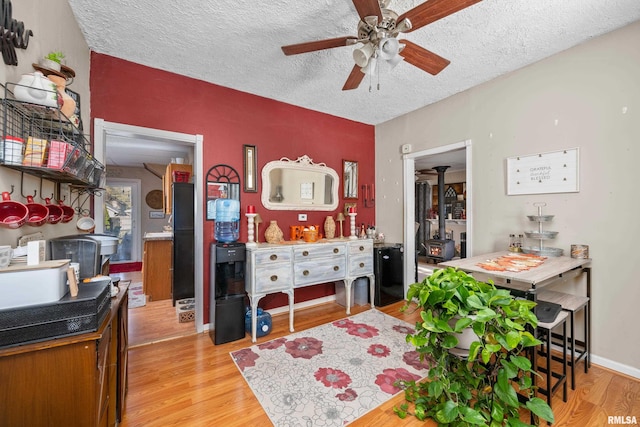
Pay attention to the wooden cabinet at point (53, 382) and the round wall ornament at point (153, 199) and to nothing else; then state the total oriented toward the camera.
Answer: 1

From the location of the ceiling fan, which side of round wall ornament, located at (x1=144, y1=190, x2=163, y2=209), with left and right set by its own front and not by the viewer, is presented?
front

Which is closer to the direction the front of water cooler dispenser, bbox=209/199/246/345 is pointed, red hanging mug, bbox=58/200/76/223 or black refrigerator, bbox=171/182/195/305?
the red hanging mug

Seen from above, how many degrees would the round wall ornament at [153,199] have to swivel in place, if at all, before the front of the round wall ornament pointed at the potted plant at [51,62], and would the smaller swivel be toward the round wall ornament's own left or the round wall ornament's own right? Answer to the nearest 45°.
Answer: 0° — it already faces it

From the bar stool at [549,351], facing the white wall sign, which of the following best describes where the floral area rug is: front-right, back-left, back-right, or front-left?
back-left

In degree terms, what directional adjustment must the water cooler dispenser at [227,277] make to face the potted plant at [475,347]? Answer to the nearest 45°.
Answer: approximately 45° to its left

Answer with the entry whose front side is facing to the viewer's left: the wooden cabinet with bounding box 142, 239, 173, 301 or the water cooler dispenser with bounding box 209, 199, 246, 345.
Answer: the wooden cabinet

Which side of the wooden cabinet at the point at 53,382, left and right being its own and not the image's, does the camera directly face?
right
